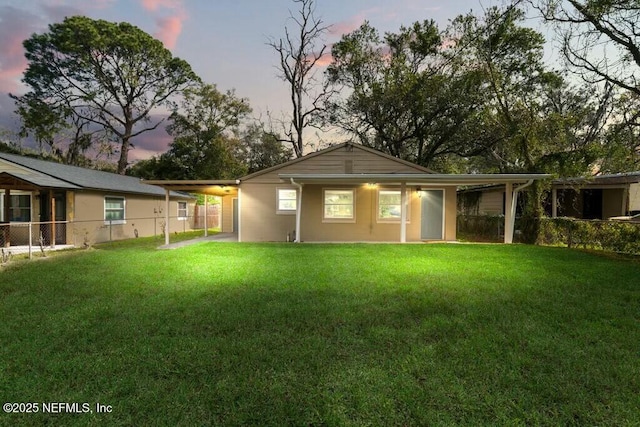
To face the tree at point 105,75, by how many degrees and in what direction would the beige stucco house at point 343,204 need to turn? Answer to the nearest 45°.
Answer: approximately 135° to its right

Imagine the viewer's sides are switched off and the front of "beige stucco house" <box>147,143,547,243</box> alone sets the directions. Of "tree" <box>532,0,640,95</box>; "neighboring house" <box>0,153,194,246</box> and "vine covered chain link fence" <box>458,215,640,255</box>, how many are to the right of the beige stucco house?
1

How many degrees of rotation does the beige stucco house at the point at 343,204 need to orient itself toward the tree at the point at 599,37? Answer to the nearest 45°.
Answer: approximately 90° to its left

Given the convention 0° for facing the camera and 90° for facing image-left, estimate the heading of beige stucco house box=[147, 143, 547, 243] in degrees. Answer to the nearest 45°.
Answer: approximately 0°

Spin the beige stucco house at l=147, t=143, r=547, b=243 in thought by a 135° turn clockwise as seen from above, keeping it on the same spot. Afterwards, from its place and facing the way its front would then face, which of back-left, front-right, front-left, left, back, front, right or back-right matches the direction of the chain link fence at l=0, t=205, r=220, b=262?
front-left

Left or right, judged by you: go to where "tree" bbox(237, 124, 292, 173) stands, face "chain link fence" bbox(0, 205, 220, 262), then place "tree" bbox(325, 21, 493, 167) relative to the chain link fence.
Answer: left

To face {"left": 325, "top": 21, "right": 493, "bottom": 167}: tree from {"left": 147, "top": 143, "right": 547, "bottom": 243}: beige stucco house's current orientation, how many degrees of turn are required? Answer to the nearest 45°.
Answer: approximately 135° to its left

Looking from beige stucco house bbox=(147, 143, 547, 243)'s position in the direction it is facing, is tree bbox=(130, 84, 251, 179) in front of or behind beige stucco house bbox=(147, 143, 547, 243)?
behind

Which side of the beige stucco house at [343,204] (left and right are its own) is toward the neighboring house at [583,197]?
left

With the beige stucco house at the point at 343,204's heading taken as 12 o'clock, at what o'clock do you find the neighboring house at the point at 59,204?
The neighboring house is roughly at 3 o'clock from the beige stucco house.

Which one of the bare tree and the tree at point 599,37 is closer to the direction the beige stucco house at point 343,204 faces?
the tree

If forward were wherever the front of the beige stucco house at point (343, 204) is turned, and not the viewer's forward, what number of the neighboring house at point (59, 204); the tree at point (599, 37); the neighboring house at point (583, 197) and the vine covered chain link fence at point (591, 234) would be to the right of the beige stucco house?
1
